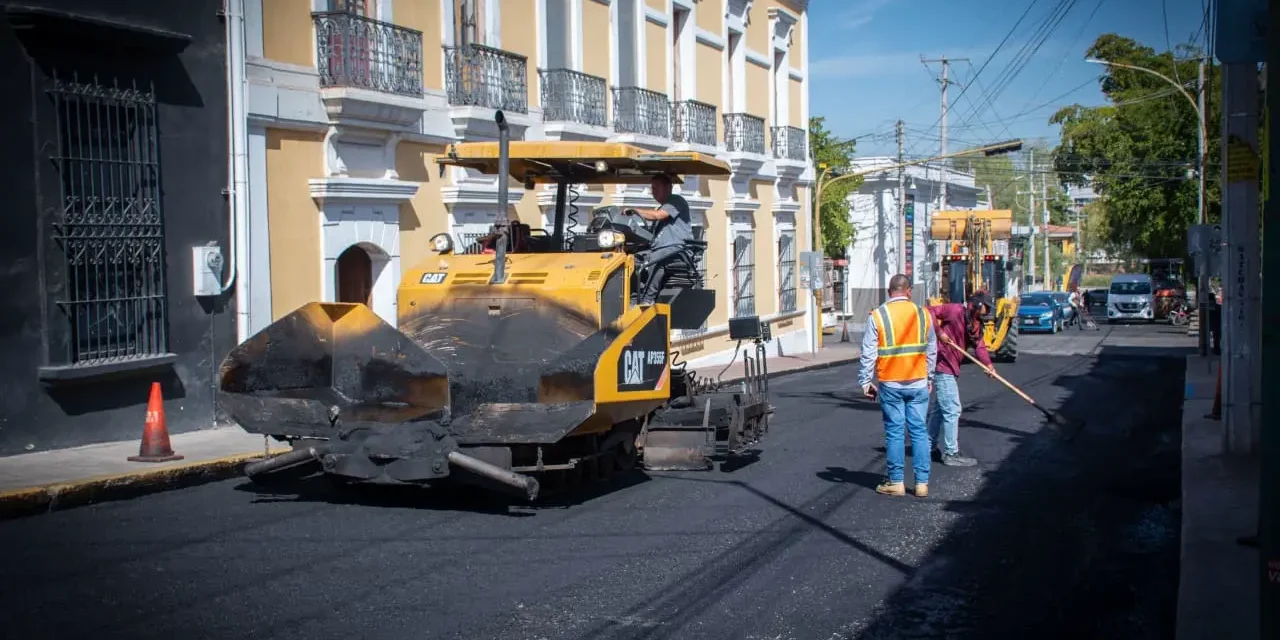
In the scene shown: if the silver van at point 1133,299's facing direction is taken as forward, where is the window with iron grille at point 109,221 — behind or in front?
in front

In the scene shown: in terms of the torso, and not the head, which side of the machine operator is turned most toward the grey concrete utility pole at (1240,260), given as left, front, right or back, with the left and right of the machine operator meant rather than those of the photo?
back

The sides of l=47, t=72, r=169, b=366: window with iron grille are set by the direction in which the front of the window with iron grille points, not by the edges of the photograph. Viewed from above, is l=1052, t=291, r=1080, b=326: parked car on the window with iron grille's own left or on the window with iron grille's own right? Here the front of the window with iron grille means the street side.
on the window with iron grille's own left

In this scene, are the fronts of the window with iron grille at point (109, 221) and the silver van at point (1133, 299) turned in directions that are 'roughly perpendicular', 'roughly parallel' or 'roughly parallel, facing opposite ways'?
roughly perpendicular

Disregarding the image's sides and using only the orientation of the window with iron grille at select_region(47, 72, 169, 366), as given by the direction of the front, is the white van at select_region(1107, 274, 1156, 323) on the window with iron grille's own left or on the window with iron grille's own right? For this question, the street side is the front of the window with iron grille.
on the window with iron grille's own left

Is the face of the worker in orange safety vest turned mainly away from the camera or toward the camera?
away from the camera

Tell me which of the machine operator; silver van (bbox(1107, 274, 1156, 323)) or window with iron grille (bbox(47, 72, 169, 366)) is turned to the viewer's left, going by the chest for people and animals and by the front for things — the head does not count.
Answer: the machine operator

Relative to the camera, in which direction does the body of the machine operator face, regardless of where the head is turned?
to the viewer's left

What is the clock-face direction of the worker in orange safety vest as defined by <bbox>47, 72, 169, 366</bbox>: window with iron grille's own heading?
The worker in orange safety vest is roughly at 12 o'clock from the window with iron grille.

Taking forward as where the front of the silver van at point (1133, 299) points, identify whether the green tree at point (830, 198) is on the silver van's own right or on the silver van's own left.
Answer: on the silver van's own right

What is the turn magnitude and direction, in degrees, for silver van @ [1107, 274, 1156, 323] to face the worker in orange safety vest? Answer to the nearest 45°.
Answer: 0° — it already faces them

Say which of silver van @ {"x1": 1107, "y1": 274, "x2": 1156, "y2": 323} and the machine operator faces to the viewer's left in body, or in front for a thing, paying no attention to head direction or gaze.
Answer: the machine operator
